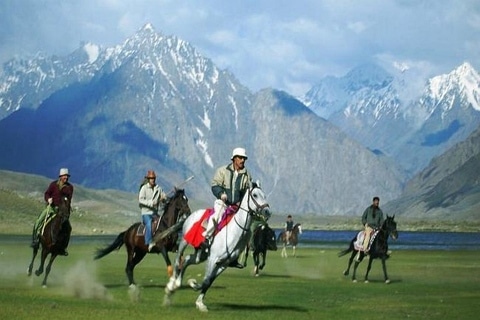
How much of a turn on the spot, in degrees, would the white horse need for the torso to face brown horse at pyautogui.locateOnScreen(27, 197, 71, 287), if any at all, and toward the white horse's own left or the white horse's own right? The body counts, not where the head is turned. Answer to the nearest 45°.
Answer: approximately 180°

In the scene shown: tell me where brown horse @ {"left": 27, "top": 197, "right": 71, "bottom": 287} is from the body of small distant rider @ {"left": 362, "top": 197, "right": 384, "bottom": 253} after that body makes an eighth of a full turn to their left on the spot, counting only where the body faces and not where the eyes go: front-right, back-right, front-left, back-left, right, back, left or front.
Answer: back-right

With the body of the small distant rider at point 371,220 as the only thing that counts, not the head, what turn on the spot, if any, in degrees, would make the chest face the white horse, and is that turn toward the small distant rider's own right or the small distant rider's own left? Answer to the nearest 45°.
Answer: approximately 45° to the small distant rider's own right

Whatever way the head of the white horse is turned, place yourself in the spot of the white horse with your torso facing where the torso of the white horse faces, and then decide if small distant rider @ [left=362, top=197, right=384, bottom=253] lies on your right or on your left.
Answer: on your left

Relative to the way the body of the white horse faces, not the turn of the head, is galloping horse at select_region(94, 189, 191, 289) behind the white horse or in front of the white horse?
behind

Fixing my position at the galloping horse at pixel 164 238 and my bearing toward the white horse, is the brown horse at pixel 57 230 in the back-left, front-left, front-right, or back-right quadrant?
back-right

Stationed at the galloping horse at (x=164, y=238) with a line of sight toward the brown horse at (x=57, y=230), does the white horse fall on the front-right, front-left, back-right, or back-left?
back-left

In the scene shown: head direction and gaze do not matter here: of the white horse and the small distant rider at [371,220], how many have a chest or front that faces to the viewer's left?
0

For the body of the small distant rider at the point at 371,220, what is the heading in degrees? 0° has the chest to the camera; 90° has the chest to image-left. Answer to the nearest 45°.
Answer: approximately 315°
